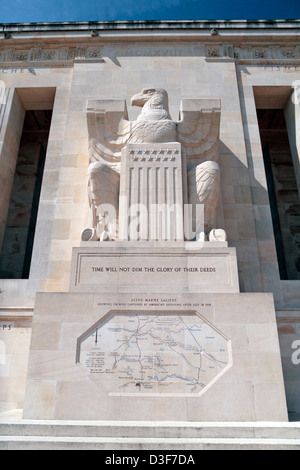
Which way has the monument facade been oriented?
toward the camera

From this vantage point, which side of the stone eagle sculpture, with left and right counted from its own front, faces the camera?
front
